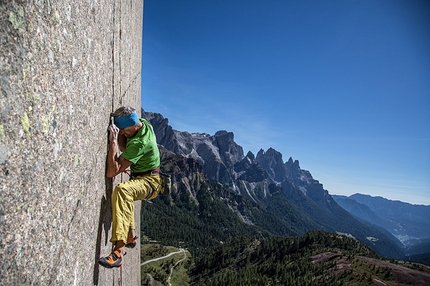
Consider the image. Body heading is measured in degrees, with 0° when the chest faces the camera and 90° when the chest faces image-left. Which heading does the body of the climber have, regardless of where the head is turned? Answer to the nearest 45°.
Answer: approximately 90°

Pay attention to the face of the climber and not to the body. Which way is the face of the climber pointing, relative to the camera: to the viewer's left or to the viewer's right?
to the viewer's left
